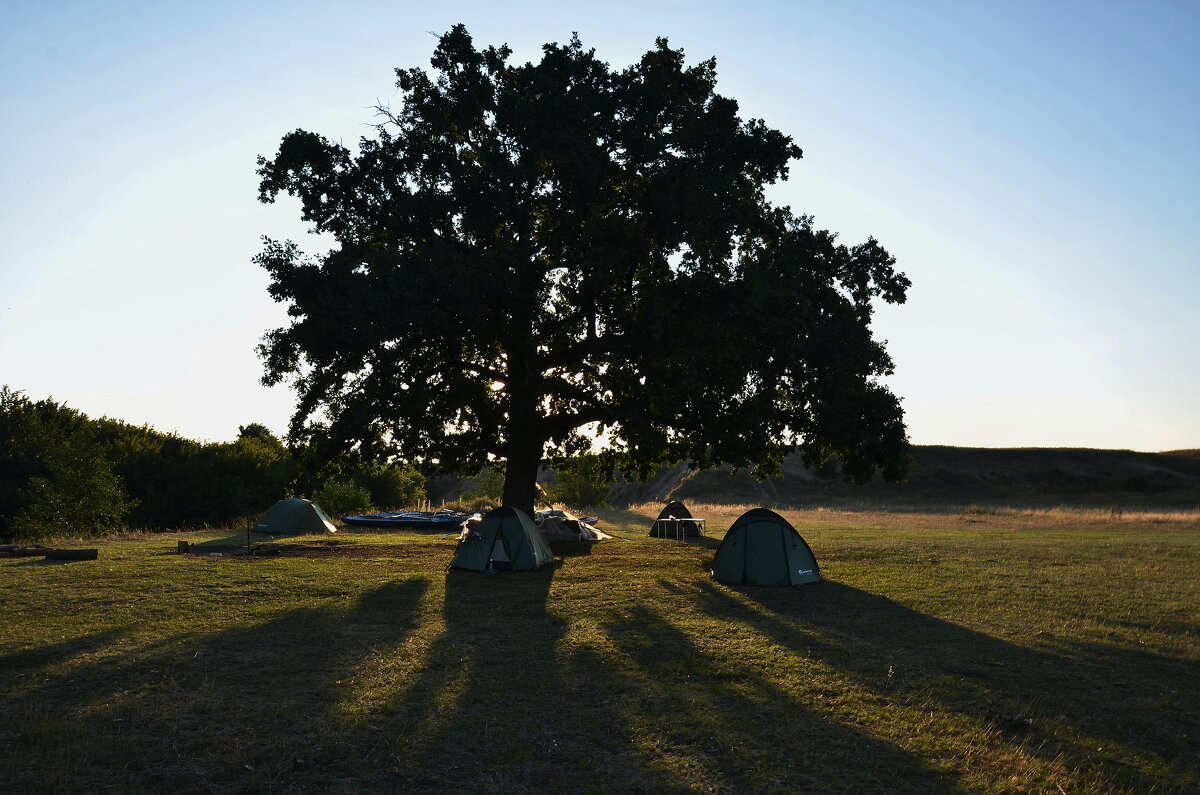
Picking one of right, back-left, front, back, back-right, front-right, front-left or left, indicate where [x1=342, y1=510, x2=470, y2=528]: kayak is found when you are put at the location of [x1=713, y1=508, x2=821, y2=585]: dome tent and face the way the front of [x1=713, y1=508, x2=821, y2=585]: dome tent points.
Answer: back-right

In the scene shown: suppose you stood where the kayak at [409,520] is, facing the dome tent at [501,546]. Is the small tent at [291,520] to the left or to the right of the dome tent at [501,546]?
right

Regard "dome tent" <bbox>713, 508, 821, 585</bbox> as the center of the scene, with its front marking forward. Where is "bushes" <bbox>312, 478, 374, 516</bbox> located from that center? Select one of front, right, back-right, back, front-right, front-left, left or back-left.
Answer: back-right

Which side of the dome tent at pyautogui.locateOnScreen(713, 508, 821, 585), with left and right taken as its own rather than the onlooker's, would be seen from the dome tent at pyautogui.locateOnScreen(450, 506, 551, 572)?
right

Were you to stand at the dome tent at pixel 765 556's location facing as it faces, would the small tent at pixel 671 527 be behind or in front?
behind

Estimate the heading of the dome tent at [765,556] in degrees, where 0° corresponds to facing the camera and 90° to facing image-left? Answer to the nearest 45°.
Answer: approximately 0°
